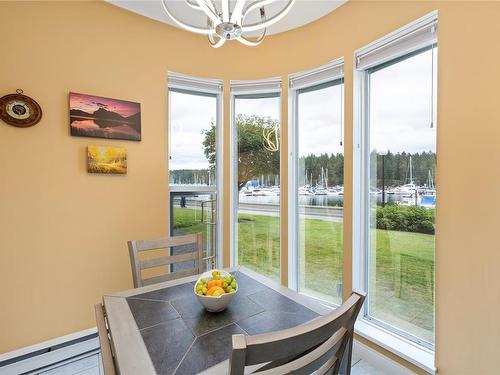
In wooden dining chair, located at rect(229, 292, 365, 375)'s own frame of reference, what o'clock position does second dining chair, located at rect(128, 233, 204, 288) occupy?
The second dining chair is roughly at 12 o'clock from the wooden dining chair.

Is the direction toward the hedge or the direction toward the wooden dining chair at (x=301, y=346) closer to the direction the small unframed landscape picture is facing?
the wooden dining chair

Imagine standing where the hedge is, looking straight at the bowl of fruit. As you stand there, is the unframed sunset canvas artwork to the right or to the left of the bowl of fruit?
right

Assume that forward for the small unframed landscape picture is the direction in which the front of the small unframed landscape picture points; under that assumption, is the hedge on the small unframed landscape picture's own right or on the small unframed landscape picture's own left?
on the small unframed landscape picture's own left

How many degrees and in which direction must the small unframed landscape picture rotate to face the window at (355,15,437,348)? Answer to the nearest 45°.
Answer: approximately 45° to its left

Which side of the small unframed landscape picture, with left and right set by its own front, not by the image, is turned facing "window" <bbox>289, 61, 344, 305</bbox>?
left

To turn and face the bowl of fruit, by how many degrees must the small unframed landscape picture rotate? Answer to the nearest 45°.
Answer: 0° — it already faces it

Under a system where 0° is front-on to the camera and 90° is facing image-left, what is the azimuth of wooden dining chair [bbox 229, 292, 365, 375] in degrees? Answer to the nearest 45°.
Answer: approximately 135°

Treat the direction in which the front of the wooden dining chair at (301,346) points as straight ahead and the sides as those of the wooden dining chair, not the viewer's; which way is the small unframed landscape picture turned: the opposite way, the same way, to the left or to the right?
the opposite way

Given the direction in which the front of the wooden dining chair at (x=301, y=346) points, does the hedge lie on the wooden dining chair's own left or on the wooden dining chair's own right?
on the wooden dining chair's own right

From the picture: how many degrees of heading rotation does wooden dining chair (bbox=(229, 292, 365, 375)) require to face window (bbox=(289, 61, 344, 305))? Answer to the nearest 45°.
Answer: approximately 45° to its right

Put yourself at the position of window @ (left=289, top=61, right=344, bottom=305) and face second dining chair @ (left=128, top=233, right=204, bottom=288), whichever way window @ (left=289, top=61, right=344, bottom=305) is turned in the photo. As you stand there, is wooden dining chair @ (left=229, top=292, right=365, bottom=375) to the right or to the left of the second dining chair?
left
